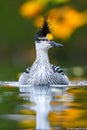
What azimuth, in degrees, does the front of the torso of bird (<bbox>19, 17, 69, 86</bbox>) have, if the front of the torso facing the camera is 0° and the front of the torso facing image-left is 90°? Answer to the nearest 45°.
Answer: approximately 0°
